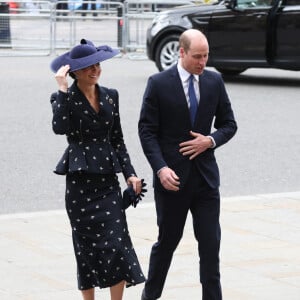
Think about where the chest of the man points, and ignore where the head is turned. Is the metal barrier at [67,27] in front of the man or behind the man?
behind

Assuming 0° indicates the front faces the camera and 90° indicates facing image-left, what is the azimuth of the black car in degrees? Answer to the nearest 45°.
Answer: approximately 90°

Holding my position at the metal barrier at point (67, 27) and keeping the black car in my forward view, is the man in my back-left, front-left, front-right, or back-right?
front-right

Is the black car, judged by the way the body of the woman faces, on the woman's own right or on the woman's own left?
on the woman's own left

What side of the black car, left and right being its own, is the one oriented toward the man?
left

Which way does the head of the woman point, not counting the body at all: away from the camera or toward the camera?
toward the camera

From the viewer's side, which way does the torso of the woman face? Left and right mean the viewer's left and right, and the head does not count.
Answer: facing the viewer and to the right of the viewer

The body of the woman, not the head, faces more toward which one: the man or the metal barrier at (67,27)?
the man

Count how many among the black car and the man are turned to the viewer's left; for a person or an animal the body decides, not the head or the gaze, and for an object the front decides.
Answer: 1

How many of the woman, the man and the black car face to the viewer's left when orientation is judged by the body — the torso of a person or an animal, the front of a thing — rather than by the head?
1

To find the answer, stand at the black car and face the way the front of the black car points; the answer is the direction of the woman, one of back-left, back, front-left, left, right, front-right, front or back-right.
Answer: left
